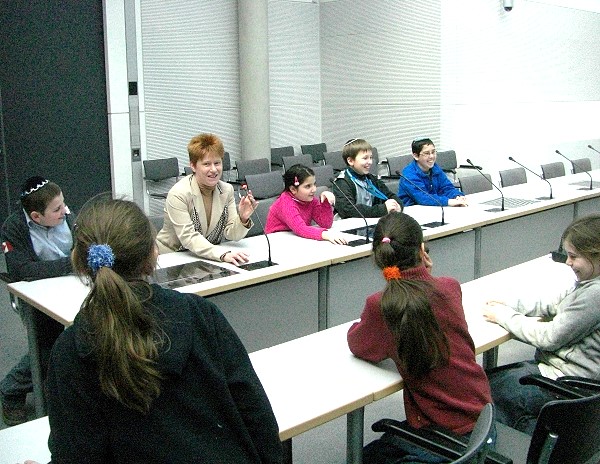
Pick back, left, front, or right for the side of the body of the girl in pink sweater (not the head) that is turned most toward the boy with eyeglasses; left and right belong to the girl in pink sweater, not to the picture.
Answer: left

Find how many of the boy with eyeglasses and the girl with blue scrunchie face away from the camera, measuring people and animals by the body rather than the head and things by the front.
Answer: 1

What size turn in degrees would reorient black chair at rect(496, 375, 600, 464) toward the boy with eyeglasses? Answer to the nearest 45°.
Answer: approximately 45° to its right

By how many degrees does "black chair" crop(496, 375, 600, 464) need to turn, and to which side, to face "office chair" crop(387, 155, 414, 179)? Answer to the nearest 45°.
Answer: approximately 45° to its right

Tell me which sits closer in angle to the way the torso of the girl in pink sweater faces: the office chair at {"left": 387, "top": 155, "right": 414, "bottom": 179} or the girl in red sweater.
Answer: the girl in red sweater

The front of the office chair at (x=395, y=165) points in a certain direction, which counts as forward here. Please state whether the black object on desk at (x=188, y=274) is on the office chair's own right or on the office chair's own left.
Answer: on the office chair's own right

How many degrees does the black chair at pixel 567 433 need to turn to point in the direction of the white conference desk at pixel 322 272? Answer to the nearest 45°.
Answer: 0° — it already faces it

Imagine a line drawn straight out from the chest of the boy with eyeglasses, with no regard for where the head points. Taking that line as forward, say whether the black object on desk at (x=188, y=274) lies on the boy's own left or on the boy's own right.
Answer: on the boy's own right

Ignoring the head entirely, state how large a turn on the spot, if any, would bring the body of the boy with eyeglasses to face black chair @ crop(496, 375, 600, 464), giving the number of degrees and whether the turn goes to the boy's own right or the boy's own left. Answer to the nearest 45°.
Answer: approximately 45° to the boy's own right

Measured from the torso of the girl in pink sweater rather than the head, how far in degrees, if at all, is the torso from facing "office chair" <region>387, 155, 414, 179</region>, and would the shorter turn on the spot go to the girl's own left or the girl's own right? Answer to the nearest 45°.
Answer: approximately 135° to the girl's own left

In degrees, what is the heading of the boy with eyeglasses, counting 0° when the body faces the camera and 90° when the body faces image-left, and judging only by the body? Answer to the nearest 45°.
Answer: approximately 315°

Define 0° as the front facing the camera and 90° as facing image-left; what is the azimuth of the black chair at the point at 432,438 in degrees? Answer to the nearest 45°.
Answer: approximately 135°

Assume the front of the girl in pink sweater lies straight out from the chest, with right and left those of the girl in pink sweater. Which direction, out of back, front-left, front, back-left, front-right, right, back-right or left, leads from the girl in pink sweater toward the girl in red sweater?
front-right

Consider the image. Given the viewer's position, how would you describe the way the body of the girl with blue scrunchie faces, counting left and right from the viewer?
facing away from the viewer
